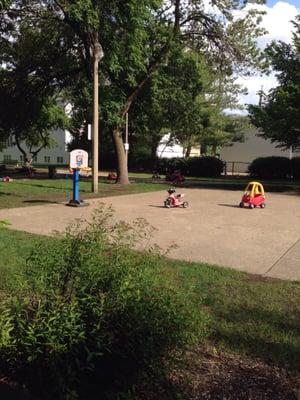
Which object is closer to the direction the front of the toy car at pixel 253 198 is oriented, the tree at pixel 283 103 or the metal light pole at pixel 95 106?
the metal light pole

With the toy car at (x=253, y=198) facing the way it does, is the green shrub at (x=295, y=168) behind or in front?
behind

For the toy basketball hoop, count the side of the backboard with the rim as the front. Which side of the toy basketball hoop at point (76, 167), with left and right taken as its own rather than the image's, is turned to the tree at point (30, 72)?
back

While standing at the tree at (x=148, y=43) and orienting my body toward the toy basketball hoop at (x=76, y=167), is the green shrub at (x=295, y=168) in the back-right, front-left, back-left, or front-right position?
back-left

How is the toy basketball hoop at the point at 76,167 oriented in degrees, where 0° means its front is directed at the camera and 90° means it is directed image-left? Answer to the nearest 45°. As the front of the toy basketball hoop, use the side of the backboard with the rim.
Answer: approximately 0°

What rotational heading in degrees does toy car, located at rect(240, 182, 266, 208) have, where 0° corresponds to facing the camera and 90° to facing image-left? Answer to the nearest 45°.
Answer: approximately 45°

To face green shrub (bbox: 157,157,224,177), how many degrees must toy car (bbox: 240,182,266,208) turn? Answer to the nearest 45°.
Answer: approximately 135° to its right

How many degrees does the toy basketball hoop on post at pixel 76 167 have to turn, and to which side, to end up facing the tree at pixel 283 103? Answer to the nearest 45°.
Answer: approximately 135° to its left

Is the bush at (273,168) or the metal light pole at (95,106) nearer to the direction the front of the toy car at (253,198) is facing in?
the metal light pole

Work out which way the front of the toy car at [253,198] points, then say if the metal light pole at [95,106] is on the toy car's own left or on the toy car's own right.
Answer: on the toy car's own right
